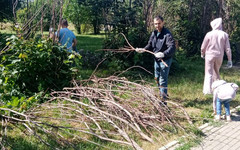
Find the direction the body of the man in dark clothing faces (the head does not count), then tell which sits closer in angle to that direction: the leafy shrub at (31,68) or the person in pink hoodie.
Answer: the leafy shrub

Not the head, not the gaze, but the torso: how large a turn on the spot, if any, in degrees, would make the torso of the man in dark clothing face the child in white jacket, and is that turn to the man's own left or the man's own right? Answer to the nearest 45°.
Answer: approximately 135° to the man's own left

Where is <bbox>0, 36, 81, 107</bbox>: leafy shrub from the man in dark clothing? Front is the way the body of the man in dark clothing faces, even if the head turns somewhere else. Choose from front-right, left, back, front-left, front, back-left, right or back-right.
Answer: front-right

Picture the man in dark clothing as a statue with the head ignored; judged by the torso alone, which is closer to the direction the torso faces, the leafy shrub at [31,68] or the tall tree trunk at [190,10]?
the leafy shrub

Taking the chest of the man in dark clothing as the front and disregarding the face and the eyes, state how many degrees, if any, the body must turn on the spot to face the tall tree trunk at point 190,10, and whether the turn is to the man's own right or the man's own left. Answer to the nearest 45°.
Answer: approximately 135° to the man's own right

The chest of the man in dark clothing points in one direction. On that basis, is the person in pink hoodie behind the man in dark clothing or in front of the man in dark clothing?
behind

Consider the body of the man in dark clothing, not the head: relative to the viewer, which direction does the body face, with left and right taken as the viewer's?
facing the viewer and to the left of the viewer

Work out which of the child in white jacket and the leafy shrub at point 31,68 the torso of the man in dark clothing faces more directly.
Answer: the leafy shrub
